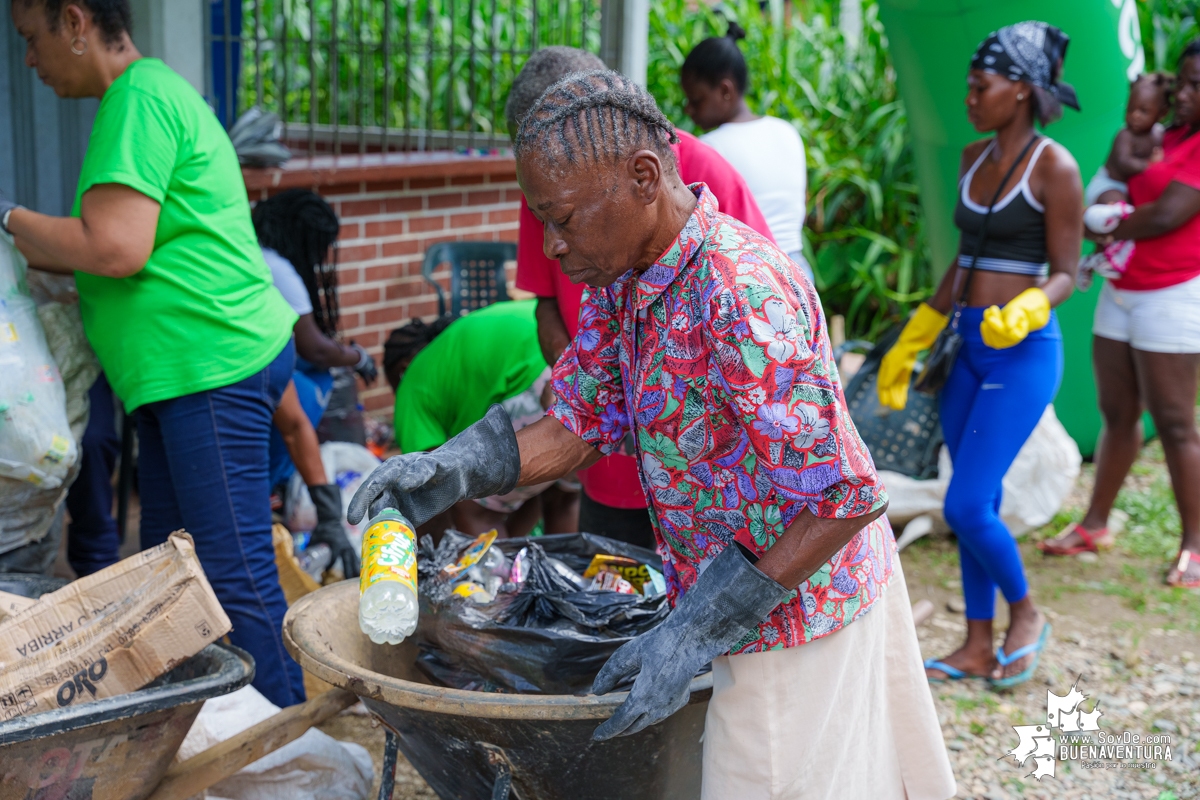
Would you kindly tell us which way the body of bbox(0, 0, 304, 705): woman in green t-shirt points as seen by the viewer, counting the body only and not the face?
to the viewer's left

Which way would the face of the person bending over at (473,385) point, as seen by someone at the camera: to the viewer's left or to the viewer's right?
to the viewer's left

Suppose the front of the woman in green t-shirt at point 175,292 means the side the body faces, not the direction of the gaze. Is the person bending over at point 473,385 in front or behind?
behind

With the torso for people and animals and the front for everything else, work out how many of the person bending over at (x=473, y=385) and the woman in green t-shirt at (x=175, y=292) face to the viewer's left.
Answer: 2

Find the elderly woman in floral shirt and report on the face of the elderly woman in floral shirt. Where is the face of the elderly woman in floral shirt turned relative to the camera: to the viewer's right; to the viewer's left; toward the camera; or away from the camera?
to the viewer's left

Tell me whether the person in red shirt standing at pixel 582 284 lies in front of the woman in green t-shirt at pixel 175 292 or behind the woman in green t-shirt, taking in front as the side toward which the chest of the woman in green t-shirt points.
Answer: behind

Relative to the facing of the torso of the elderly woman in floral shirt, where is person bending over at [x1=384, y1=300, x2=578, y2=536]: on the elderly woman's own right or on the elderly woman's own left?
on the elderly woman's own right
